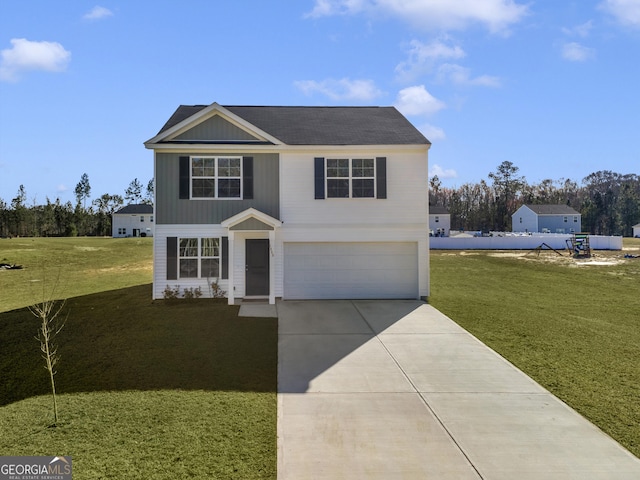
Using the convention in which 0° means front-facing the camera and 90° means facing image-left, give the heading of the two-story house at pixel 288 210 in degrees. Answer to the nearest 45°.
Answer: approximately 0°

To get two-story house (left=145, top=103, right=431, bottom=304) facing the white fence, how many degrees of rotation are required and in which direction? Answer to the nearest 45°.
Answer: approximately 135° to its left
